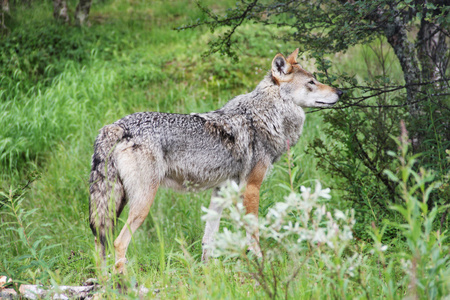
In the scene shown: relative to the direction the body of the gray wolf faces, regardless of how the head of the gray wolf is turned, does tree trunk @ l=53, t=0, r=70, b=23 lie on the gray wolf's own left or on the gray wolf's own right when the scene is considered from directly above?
on the gray wolf's own left

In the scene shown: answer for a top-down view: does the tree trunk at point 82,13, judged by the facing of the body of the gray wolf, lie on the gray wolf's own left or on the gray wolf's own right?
on the gray wolf's own left

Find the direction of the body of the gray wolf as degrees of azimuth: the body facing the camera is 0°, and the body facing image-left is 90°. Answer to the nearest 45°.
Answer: approximately 270°

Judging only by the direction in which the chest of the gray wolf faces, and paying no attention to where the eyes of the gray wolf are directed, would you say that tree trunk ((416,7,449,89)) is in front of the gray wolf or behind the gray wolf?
in front
